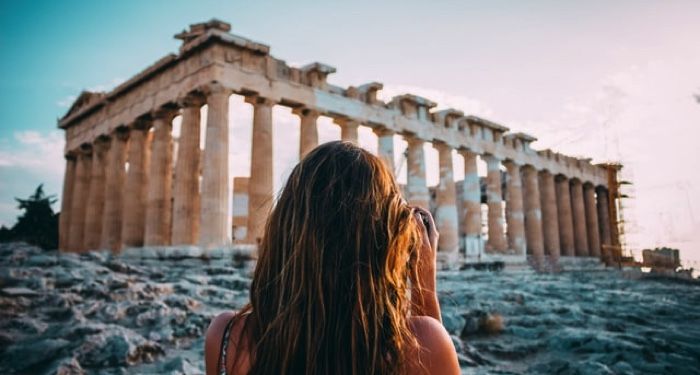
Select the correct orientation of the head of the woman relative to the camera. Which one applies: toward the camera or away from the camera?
away from the camera

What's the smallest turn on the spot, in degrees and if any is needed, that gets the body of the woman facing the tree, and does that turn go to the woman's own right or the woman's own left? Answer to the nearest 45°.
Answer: approximately 45° to the woman's own left

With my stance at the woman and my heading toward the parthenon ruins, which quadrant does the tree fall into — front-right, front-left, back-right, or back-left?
front-left

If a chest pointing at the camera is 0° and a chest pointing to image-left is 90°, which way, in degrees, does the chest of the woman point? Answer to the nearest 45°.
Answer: approximately 180°

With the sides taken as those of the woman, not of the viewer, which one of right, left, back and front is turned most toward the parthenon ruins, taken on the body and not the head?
front

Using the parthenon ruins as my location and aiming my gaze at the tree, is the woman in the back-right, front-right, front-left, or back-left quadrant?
back-left
